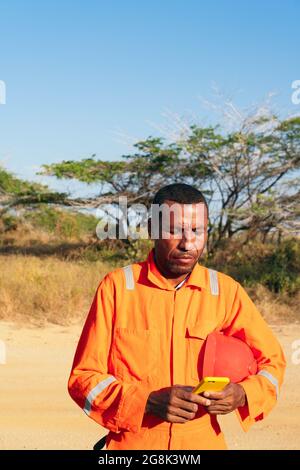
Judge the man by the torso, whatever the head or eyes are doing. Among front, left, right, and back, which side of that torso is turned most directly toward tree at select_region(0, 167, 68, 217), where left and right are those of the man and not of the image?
back

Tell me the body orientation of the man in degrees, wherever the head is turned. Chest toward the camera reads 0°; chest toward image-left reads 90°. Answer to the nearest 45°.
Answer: approximately 0°
